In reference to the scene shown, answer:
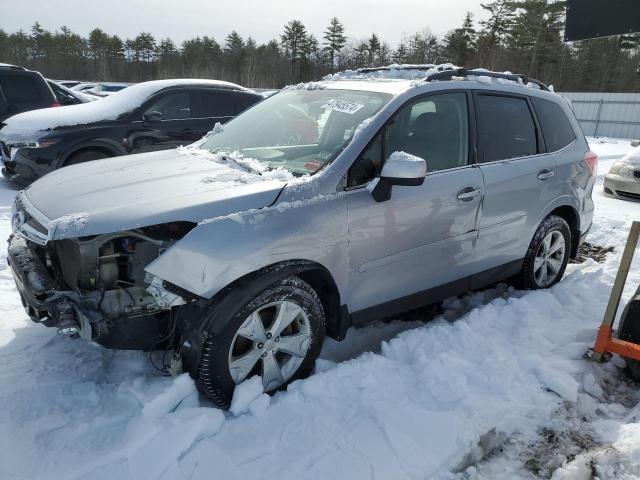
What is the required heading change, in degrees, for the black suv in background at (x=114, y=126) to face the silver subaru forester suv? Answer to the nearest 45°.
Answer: approximately 45° to its left

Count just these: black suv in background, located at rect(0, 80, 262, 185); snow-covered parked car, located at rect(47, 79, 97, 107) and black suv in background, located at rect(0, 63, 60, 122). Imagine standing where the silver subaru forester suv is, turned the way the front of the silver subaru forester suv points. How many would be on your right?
3

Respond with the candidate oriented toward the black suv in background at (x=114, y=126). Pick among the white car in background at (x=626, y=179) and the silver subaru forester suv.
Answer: the white car in background

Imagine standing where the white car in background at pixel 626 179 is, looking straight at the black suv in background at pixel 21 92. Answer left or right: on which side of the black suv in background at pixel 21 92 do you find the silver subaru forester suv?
left

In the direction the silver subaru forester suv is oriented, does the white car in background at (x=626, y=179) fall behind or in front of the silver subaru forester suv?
behind

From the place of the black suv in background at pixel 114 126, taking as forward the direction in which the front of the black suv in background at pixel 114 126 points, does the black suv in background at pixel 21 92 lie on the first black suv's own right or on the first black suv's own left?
on the first black suv's own right

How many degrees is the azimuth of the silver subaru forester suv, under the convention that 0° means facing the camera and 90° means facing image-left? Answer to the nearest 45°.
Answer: approximately 45°

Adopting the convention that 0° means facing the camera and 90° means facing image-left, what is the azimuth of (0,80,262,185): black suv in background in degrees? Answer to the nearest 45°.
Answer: approximately 45°

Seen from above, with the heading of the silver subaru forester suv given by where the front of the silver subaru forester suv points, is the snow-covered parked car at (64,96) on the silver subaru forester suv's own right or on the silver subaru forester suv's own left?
on the silver subaru forester suv's own right

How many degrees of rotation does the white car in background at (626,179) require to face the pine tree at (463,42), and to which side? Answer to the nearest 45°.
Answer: approximately 135° to its right
